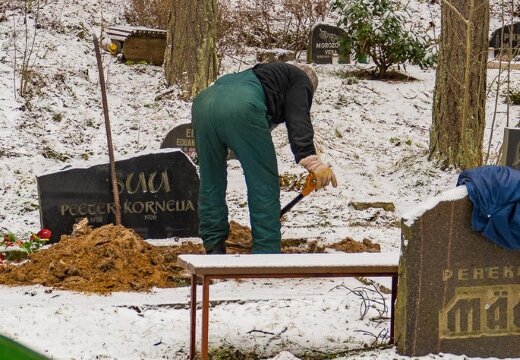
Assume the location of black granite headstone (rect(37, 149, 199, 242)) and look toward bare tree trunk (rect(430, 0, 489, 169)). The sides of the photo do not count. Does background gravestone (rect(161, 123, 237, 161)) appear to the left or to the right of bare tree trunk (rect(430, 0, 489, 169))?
left

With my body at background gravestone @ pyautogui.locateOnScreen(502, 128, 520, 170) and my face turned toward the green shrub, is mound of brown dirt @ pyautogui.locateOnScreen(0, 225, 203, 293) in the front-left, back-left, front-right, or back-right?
back-left

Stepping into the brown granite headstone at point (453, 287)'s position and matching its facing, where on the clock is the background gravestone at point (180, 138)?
The background gravestone is roughly at 5 o'clock from the brown granite headstone.

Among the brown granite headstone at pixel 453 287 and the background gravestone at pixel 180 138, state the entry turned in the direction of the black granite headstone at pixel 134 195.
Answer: the background gravestone

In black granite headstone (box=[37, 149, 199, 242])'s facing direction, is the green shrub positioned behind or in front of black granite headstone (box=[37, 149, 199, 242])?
behind

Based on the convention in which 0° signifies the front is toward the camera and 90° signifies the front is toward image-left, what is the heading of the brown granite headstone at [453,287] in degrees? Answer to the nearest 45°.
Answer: approximately 0°

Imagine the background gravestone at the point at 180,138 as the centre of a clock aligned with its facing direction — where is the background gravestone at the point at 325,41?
the background gravestone at the point at 325,41 is roughly at 7 o'clock from the background gravestone at the point at 180,138.

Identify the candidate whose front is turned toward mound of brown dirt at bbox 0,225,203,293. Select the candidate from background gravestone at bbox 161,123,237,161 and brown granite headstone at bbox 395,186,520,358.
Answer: the background gravestone

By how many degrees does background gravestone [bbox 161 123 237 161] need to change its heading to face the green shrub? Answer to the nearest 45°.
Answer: approximately 135° to its left
